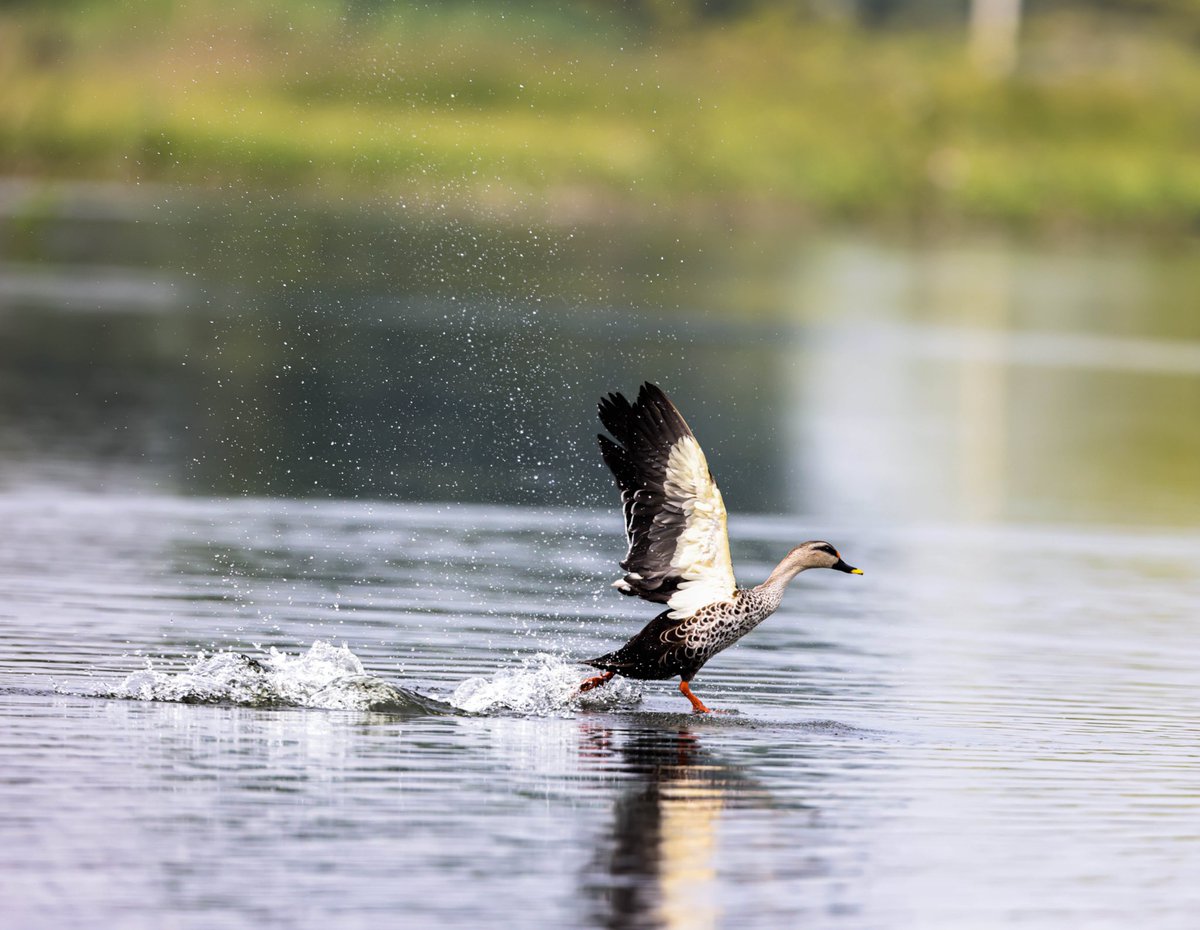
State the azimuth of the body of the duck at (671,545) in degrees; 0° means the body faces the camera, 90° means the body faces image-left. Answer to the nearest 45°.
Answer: approximately 270°

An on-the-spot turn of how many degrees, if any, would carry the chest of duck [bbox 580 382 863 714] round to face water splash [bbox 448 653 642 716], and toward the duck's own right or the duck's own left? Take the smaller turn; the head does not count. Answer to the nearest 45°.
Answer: approximately 135° to the duck's own left

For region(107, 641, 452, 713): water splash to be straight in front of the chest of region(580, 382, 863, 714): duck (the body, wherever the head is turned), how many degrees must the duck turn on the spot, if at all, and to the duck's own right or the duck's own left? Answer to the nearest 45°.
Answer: approximately 180°
